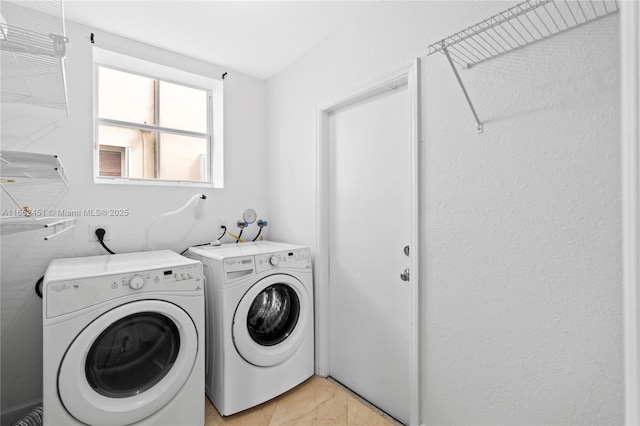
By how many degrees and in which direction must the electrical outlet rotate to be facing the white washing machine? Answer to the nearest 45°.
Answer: approximately 45° to its left

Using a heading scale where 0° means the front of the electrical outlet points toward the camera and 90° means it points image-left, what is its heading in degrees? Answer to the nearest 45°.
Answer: approximately 0°

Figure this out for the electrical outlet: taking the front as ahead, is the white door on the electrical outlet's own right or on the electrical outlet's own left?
on the electrical outlet's own left

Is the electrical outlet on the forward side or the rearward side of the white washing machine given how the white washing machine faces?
on the rearward side

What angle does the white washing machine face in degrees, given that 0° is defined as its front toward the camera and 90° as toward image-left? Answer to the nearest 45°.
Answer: approximately 315°

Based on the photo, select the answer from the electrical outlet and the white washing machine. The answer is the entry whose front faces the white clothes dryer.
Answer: the electrical outlet

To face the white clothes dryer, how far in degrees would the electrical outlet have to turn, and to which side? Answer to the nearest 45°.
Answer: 0° — it already faces it
